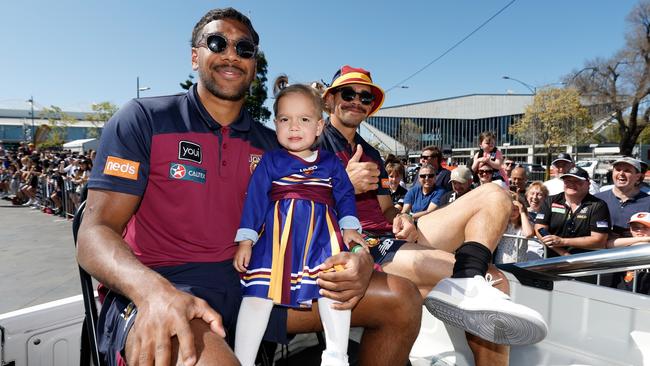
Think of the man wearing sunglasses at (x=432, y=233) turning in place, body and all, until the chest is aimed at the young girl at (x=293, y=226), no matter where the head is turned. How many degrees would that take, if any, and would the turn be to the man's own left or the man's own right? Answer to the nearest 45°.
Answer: approximately 90° to the man's own right

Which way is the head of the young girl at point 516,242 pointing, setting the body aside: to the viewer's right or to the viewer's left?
to the viewer's left

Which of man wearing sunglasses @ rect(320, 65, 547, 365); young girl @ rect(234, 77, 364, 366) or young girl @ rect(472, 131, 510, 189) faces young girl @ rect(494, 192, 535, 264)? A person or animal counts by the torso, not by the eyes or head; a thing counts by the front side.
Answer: young girl @ rect(472, 131, 510, 189)

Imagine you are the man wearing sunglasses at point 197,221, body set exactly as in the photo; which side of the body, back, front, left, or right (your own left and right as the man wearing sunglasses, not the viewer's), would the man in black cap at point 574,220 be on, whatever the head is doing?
left

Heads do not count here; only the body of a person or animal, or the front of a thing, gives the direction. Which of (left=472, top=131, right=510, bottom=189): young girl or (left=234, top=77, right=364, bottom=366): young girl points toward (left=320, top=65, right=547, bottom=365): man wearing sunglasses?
(left=472, top=131, right=510, bottom=189): young girl

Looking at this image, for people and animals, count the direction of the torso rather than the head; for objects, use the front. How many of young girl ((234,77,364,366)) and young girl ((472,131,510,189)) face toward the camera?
2

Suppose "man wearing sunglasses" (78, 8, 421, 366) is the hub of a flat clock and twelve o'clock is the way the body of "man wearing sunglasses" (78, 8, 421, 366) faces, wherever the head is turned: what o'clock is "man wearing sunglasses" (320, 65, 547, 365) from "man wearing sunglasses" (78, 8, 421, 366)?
"man wearing sunglasses" (320, 65, 547, 365) is roughly at 10 o'clock from "man wearing sunglasses" (78, 8, 421, 366).

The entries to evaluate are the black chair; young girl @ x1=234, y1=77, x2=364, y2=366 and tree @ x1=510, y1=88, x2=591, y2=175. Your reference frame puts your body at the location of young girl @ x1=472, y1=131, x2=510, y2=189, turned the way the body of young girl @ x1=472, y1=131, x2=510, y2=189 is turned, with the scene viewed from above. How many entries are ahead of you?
2
